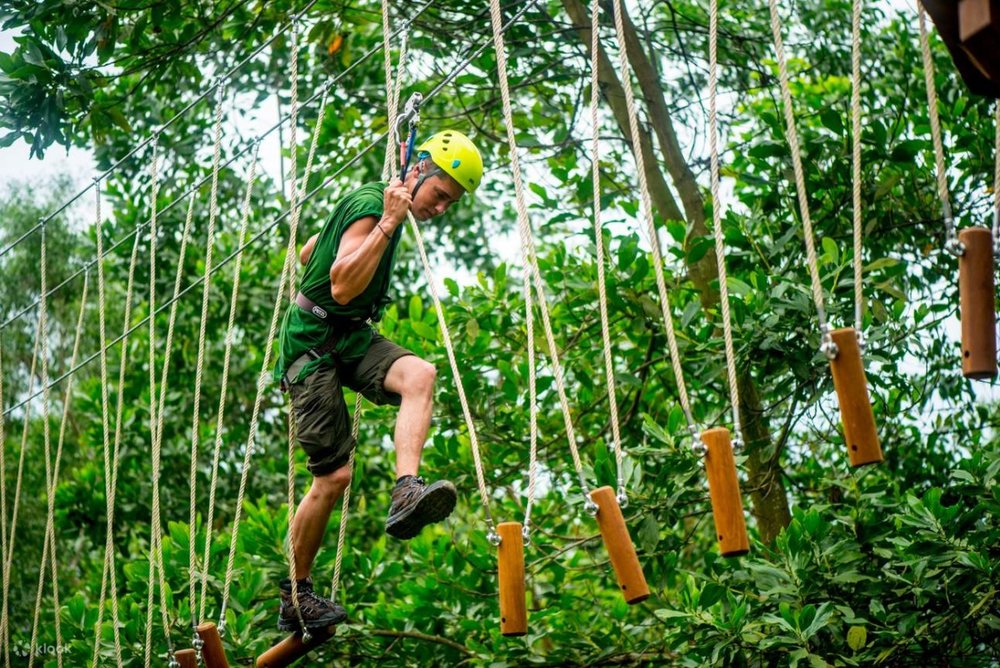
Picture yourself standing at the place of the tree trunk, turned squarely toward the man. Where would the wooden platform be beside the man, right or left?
left

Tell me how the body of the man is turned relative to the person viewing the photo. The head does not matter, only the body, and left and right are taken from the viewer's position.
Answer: facing to the right of the viewer

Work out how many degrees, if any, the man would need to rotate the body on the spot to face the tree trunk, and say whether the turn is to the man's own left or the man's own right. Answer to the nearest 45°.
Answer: approximately 45° to the man's own left

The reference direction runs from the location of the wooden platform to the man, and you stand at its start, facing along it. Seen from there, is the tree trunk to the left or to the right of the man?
right
